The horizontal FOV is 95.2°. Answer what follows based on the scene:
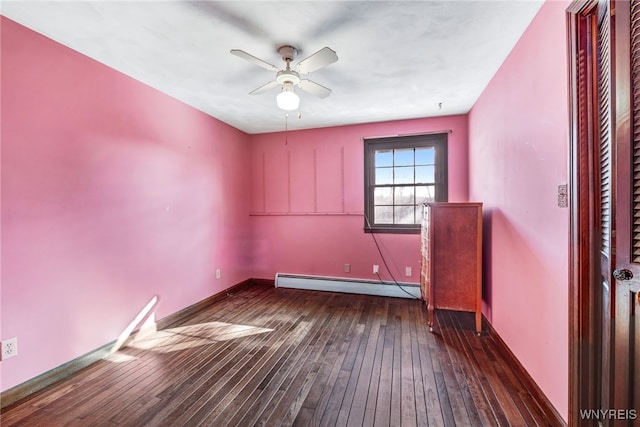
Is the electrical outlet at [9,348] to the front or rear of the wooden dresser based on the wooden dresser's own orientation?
to the front

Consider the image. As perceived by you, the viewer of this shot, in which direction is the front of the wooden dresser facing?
facing to the left of the viewer

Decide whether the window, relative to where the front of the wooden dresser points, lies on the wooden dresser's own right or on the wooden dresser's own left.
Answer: on the wooden dresser's own right

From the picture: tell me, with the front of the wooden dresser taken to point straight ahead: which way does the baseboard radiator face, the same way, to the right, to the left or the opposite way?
to the left

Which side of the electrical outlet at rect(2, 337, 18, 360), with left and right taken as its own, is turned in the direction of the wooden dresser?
front

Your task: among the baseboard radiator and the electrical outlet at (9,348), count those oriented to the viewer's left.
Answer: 0

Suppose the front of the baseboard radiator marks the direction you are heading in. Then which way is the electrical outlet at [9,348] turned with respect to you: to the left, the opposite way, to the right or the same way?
to the left

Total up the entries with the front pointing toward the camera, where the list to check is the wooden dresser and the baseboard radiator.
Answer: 1

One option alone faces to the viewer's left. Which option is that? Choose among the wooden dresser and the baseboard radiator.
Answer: the wooden dresser

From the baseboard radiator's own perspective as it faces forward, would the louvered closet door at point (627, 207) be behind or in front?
in front

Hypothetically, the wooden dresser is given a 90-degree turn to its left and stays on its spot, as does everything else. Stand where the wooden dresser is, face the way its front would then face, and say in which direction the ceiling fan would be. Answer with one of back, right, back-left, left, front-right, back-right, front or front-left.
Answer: front-right

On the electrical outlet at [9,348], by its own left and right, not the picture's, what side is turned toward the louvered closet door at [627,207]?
front

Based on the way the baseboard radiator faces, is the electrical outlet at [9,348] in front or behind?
in front

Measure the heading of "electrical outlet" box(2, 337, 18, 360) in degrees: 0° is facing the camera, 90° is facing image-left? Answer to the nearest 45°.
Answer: approximately 315°

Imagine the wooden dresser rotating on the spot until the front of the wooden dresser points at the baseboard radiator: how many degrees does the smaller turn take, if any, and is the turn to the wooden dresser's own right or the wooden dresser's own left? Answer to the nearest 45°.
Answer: approximately 45° to the wooden dresser's own right
